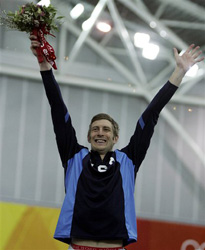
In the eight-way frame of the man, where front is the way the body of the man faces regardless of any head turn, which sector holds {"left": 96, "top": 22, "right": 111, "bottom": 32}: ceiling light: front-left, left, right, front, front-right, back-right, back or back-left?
back

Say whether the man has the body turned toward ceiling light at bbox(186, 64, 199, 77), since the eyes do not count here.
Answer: no

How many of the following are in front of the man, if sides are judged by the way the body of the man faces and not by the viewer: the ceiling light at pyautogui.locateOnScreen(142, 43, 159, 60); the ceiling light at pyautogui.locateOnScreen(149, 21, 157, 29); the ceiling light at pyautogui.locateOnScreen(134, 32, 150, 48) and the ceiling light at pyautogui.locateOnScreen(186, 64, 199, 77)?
0

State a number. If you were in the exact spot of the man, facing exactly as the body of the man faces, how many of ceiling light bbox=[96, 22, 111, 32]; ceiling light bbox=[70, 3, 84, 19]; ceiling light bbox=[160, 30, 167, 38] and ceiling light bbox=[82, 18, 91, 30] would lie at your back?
4

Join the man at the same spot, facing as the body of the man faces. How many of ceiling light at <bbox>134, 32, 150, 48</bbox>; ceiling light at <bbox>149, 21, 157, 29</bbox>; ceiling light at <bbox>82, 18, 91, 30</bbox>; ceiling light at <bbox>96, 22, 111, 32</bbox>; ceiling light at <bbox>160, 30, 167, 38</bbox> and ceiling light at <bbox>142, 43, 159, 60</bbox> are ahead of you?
0

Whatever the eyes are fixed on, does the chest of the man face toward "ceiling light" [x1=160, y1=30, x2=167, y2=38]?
no

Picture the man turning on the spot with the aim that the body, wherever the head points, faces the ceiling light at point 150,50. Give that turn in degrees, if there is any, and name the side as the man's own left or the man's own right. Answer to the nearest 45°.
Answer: approximately 180°

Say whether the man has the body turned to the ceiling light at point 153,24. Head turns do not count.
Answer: no

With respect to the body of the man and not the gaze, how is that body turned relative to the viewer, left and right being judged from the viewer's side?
facing the viewer

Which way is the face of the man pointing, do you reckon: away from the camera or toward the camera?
toward the camera

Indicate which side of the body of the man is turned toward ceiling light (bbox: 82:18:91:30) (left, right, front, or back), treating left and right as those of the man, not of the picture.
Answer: back
